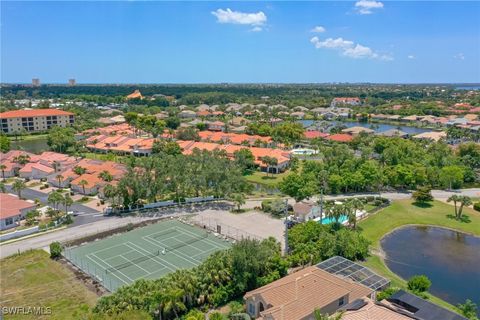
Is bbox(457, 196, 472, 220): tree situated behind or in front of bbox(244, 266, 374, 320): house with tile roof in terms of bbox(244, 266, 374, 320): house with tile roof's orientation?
behind

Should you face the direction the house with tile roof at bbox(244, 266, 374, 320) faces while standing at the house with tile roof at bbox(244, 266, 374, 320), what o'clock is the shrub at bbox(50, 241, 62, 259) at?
The shrub is roughly at 2 o'clock from the house with tile roof.

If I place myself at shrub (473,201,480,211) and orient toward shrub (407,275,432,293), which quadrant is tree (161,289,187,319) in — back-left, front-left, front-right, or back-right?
front-right

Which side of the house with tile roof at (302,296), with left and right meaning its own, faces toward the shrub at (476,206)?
back

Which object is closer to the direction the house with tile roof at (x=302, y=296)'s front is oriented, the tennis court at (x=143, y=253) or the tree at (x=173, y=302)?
the tree

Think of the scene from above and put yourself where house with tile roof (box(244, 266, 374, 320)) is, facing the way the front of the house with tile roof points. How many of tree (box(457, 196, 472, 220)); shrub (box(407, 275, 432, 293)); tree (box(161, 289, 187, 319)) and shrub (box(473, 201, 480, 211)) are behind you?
3

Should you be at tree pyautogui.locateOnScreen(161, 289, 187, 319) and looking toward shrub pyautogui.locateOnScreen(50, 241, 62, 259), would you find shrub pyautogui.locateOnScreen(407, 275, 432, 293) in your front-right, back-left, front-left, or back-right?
back-right

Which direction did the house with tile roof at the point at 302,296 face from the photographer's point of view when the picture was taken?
facing the viewer and to the left of the viewer

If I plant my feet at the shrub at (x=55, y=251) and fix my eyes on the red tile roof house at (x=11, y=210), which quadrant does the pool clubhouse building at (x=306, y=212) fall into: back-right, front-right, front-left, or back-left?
back-right

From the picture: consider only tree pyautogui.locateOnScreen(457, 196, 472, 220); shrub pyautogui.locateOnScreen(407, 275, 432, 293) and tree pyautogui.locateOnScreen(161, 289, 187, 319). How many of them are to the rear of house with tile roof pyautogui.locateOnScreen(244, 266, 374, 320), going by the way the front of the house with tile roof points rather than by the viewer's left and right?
2

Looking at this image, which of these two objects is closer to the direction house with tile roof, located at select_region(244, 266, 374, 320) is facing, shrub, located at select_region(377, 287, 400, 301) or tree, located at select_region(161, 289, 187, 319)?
the tree

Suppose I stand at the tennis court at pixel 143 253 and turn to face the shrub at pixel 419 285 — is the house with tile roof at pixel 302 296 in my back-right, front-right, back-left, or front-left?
front-right

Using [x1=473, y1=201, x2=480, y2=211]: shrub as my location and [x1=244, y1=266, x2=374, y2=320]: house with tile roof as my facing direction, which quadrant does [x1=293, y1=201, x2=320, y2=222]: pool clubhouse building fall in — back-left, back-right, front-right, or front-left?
front-right

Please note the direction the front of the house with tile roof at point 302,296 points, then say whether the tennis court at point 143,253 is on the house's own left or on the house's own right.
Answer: on the house's own right
